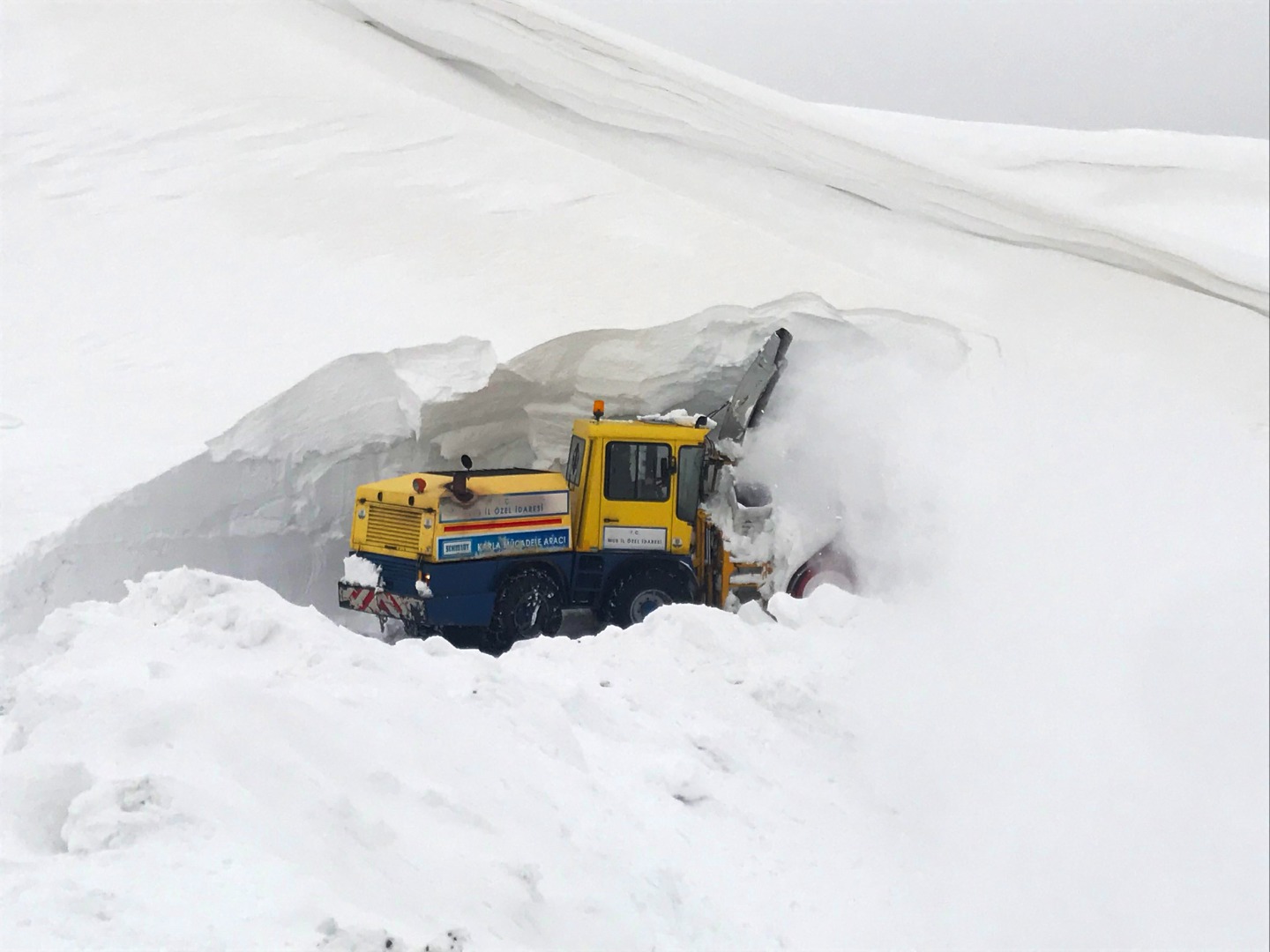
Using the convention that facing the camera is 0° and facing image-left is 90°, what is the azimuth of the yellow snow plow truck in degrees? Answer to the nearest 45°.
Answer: approximately 225°
